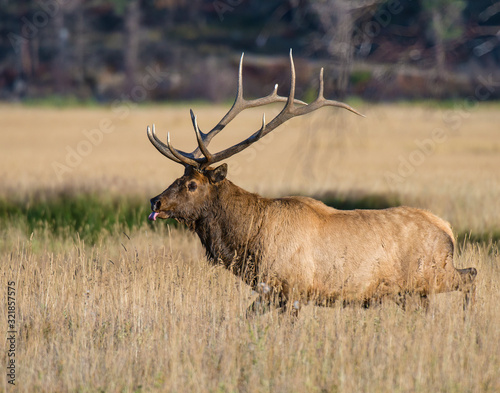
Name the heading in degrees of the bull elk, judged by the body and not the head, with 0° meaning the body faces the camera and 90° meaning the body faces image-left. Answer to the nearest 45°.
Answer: approximately 90°
